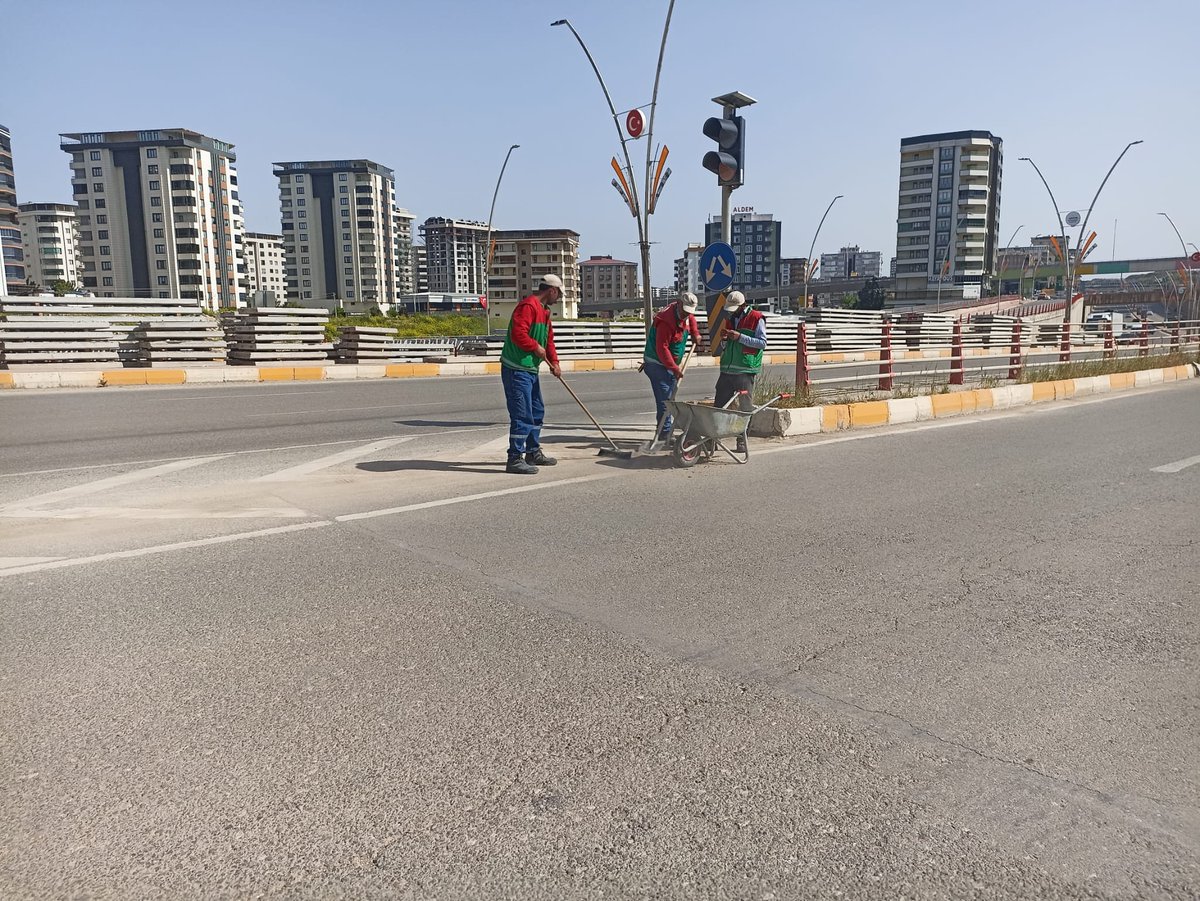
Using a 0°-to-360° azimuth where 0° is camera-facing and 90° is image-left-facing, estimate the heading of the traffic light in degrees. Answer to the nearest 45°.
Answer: approximately 45°

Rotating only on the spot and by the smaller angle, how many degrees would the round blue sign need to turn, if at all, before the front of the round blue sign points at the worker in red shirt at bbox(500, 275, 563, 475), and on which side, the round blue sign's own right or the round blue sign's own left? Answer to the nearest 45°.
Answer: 0° — it already faces them

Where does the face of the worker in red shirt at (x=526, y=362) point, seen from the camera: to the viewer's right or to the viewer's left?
to the viewer's right

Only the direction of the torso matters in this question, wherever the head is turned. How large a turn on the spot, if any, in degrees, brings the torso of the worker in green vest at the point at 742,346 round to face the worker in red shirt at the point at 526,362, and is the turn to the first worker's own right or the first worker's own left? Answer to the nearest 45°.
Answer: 0° — they already face them

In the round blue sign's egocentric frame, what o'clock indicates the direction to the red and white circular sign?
The red and white circular sign is roughly at 4 o'clock from the round blue sign.

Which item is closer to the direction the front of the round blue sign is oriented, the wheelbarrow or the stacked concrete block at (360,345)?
the wheelbarrow

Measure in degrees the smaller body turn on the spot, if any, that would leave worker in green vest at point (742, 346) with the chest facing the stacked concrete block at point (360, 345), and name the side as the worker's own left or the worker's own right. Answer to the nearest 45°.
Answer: approximately 90° to the worker's own right

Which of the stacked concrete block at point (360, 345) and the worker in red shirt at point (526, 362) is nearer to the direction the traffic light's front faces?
the worker in red shirt

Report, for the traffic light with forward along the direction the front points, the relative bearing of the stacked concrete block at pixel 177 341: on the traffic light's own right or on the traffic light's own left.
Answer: on the traffic light's own right
